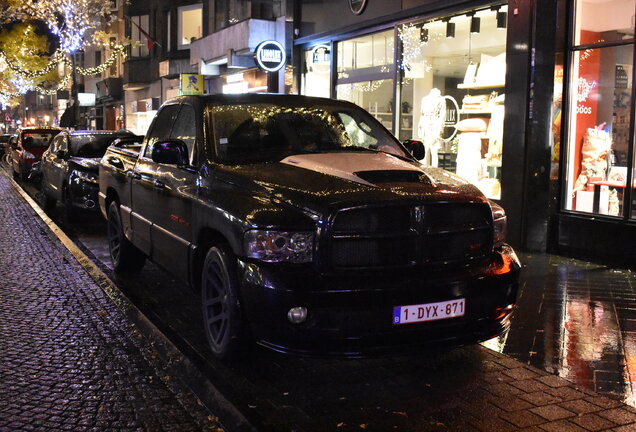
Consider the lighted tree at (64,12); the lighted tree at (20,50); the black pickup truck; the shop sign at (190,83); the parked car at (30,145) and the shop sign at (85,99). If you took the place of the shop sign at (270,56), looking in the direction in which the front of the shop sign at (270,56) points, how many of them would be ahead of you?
1

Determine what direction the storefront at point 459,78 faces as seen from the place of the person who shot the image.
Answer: facing the viewer and to the left of the viewer

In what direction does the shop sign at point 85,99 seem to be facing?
toward the camera

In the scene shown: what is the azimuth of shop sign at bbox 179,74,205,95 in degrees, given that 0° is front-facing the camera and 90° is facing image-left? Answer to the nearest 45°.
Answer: approximately 0°

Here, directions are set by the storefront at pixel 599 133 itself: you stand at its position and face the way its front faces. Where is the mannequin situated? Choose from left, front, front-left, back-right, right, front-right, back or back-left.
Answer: right

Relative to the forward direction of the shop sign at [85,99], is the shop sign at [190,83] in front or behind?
in front

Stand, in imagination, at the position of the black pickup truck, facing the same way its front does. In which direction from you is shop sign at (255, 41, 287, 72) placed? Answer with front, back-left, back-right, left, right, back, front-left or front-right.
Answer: back-left

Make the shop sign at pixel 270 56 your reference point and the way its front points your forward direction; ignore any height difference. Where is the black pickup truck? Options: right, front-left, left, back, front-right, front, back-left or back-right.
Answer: front
